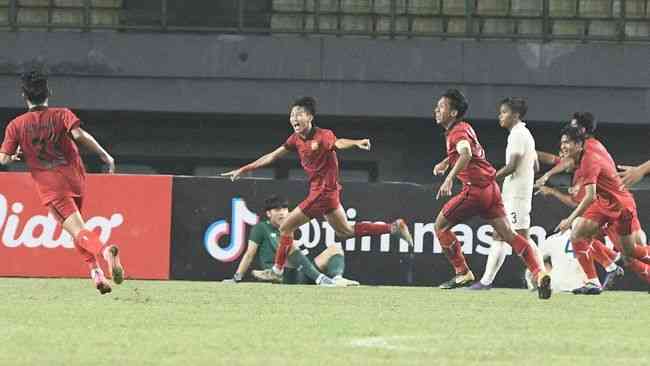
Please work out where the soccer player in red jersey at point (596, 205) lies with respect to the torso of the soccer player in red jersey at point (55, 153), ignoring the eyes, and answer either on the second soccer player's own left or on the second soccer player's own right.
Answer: on the second soccer player's own right

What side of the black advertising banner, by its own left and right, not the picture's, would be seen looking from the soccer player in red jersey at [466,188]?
front

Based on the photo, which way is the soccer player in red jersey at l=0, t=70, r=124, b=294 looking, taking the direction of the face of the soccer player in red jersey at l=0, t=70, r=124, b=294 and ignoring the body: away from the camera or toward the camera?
away from the camera

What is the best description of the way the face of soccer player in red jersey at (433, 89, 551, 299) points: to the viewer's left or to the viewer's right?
to the viewer's left

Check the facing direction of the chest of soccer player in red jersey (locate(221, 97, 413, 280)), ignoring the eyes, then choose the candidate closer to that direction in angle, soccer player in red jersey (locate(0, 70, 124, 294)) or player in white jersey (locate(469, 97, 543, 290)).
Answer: the soccer player in red jersey

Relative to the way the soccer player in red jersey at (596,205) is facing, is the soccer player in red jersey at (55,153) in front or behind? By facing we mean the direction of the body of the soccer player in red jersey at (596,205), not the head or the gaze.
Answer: in front

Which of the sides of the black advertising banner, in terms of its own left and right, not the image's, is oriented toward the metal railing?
back

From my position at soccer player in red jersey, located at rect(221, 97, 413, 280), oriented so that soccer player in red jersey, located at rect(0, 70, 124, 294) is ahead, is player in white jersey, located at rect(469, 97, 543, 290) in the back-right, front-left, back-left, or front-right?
back-left
